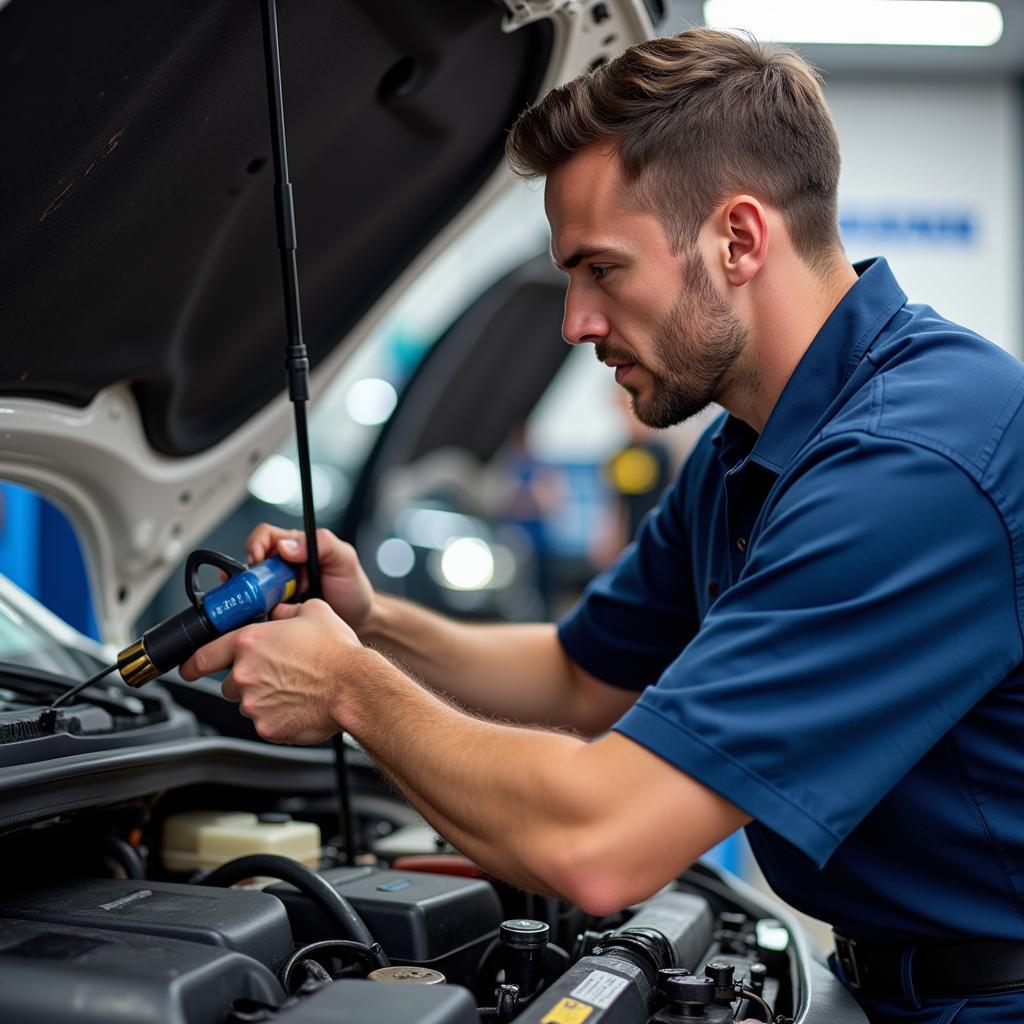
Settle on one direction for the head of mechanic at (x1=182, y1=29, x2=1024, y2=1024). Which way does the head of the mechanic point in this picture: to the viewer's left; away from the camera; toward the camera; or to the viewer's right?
to the viewer's left

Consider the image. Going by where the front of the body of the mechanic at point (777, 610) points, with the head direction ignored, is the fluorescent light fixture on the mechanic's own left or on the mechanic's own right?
on the mechanic's own right

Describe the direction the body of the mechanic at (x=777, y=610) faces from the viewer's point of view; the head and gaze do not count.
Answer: to the viewer's left
